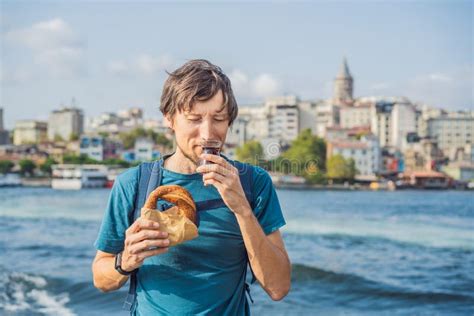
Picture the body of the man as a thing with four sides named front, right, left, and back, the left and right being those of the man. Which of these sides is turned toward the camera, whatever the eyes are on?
front
